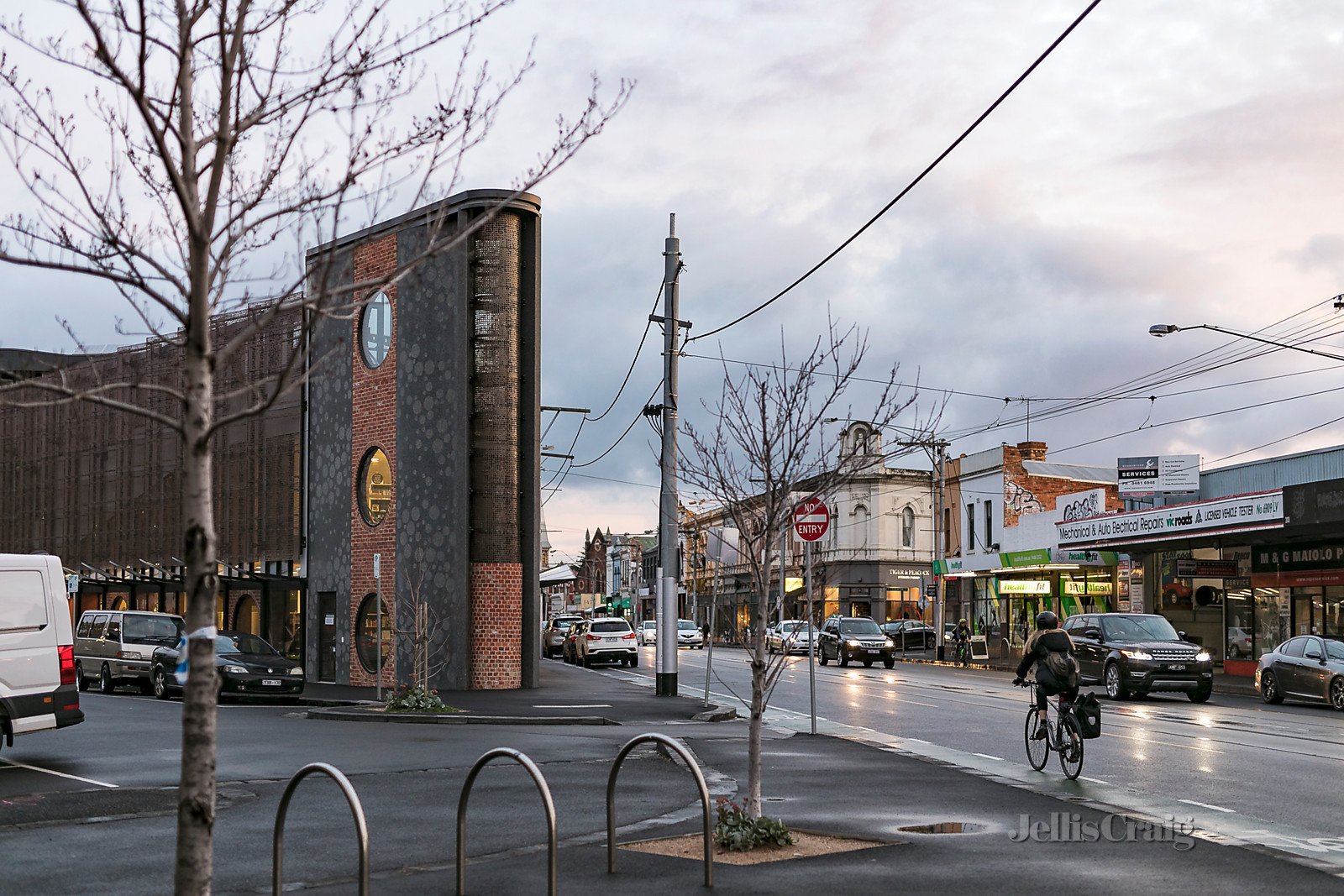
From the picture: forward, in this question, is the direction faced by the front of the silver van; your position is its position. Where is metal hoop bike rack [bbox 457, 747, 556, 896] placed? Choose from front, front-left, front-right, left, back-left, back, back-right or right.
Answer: front-right

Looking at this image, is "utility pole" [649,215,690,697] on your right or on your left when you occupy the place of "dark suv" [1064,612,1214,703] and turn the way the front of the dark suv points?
on your right

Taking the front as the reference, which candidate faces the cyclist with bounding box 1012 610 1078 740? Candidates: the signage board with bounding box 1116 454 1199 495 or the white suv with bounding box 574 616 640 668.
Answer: the signage board

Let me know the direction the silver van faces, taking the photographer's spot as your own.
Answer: facing the viewer and to the right of the viewer

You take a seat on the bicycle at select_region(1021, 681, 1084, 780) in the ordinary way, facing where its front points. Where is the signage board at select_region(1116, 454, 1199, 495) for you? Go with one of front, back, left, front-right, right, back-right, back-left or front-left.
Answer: front-right

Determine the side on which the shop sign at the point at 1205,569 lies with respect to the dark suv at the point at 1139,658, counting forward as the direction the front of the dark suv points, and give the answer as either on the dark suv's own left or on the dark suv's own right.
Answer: on the dark suv's own left

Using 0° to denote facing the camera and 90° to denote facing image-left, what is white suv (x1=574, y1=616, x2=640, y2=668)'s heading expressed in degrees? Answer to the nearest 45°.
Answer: approximately 180°

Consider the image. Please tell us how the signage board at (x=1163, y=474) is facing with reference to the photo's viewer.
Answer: facing the viewer

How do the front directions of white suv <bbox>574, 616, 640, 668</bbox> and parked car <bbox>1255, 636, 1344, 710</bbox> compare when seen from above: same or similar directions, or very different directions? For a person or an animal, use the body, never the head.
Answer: very different directions

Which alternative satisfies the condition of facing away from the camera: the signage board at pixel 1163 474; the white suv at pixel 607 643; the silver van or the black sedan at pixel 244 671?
the white suv
